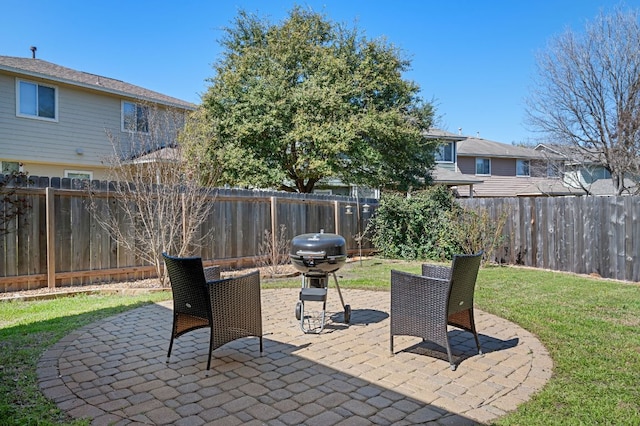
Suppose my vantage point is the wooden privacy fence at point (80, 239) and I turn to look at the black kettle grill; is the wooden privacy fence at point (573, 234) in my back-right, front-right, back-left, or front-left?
front-left

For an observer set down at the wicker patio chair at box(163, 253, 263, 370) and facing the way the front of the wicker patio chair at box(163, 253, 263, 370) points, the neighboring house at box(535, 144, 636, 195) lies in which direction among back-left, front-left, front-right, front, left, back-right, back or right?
front

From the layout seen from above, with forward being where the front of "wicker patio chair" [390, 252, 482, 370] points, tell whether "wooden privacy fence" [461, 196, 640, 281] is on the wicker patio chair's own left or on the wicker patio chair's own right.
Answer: on the wicker patio chair's own right

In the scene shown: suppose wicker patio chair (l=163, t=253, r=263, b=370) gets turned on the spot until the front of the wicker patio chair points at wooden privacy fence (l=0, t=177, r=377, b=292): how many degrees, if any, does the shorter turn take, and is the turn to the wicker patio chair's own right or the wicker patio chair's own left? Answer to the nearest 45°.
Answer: approximately 90° to the wicker patio chair's own left

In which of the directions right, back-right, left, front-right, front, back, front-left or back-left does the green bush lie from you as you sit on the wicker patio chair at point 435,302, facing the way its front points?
front-right

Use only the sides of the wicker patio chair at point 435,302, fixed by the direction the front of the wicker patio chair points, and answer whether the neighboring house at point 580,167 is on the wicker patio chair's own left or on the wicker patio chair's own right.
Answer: on the wicker patio chair's own right

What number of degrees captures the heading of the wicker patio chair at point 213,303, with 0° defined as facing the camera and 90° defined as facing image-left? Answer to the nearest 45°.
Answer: approximately 225°

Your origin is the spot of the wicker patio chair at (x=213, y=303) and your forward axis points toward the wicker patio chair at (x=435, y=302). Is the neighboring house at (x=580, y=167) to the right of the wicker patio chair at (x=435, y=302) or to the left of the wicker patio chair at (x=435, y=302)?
left

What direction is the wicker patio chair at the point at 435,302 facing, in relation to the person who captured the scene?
facing away from the viewer and to the left of the viewer

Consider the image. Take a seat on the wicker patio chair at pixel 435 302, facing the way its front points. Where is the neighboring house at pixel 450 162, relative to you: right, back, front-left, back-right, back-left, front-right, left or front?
front-right

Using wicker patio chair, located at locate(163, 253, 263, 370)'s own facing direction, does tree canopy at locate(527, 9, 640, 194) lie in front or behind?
in front
